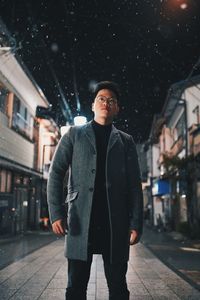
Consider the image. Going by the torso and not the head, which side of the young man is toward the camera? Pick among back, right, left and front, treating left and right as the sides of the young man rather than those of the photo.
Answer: front

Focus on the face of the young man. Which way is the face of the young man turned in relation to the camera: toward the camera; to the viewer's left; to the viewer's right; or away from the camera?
toward the camera
